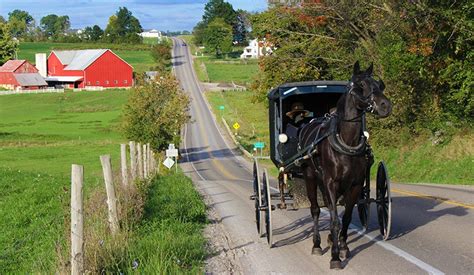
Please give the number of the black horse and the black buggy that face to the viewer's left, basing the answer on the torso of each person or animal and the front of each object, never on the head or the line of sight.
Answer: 0

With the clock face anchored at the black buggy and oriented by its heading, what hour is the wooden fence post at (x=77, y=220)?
The wooden fence post is roughly at 1 o'clock from the black buggy.

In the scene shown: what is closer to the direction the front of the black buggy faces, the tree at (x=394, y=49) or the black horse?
the black horse

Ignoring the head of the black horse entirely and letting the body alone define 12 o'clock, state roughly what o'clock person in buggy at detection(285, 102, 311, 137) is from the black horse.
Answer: The person in buggy is roughly at 7 o'clock from the black horse.

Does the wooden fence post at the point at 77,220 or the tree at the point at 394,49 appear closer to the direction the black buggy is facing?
the wooden fence post

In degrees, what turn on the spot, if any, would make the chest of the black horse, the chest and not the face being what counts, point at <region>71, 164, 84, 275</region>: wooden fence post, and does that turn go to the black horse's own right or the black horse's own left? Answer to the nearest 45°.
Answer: approximately 90° to the black horse's own right

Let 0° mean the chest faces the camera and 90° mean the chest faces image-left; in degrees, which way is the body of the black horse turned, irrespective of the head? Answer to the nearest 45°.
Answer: approximately 315°

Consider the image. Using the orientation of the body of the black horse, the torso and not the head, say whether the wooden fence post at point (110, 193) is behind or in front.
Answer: behind

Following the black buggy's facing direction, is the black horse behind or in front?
in front

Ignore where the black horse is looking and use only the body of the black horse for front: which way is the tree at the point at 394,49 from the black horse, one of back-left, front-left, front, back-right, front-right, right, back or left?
back-left

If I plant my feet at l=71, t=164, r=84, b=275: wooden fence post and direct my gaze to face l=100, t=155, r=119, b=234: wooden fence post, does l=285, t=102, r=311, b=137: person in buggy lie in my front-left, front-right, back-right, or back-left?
front-right

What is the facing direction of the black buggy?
toward the camera

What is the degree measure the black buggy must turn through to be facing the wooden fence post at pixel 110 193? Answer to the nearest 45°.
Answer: approximately 45° to its right

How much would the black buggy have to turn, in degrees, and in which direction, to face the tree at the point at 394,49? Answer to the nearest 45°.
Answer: approximately 180°
